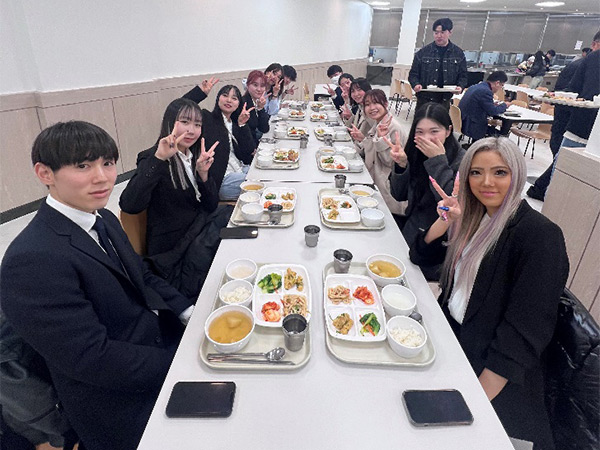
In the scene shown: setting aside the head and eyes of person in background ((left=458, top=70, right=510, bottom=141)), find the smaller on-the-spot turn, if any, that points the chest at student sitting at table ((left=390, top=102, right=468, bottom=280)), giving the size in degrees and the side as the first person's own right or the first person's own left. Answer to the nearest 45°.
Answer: approximately 90° to the first person's own right

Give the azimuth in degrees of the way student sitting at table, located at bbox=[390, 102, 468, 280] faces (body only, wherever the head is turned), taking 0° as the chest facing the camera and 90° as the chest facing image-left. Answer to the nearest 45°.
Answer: approximately 45°

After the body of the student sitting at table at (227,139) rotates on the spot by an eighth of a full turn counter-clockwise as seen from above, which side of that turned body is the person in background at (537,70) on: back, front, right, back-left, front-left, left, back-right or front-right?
front-left

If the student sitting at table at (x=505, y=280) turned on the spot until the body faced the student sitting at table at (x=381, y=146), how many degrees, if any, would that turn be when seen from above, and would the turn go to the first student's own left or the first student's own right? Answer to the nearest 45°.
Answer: approximately 90° to the first student's own right

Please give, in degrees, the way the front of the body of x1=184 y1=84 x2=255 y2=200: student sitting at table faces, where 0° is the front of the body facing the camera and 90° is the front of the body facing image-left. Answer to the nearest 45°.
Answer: approximately 315°

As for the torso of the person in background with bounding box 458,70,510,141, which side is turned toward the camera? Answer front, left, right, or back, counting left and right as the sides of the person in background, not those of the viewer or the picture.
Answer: right

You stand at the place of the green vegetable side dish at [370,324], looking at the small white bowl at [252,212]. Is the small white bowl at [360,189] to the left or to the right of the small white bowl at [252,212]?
right

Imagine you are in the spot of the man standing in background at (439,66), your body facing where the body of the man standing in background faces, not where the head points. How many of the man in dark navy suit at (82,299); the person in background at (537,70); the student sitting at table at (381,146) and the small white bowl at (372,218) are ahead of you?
3

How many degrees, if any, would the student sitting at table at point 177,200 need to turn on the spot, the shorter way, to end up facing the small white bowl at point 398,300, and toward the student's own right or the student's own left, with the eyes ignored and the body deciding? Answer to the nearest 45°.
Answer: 0° — they already face it

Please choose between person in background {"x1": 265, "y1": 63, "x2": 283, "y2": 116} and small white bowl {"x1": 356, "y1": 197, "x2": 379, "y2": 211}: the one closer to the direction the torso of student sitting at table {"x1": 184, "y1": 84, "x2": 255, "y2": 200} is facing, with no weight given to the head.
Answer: the small white bowl

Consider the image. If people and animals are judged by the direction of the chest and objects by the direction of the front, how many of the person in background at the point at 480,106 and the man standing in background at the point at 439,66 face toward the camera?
1
